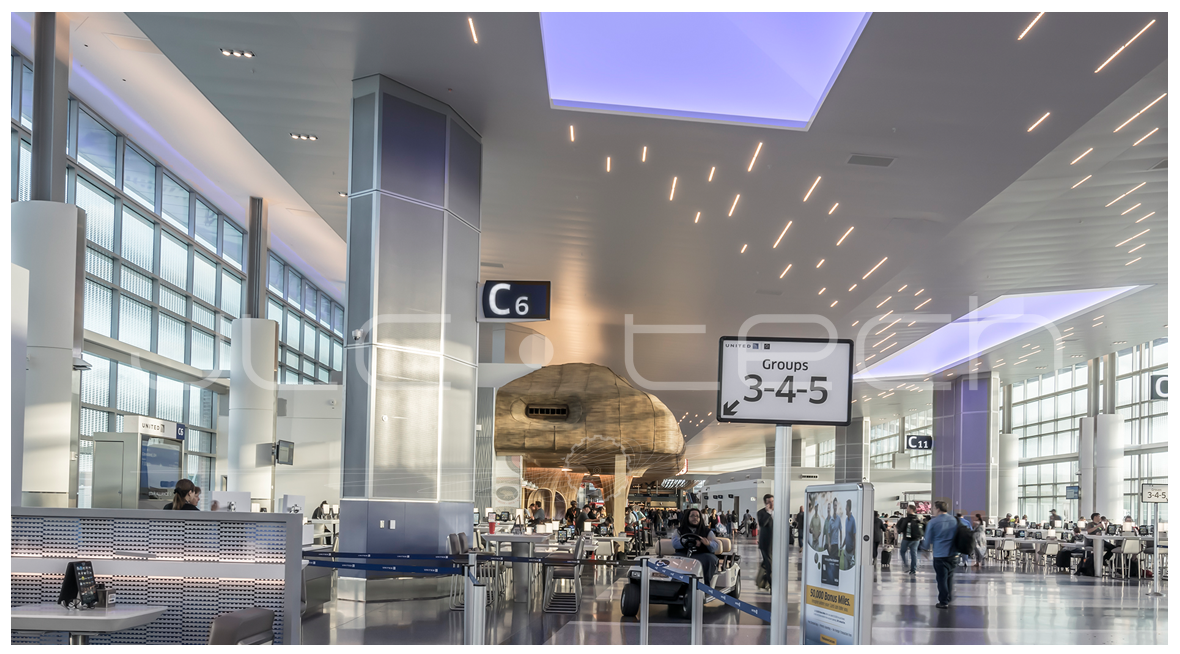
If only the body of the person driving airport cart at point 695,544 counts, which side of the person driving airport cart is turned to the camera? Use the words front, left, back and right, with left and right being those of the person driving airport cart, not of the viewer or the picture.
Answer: front

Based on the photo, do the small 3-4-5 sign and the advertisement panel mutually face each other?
no

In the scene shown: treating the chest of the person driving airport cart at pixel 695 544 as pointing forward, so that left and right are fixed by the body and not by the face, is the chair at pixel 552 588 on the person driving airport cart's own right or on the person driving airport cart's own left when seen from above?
on the person driving airport cart's own right

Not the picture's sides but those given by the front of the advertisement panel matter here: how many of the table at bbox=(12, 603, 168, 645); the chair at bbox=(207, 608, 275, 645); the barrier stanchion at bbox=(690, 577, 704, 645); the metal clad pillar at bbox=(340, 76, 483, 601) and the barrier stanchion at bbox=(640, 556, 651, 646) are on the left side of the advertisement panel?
0

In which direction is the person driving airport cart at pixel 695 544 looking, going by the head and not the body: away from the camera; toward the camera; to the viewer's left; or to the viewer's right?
toward the camera

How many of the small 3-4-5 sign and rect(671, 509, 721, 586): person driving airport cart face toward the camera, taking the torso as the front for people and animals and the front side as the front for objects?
2

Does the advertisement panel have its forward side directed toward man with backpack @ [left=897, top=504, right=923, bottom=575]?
no
